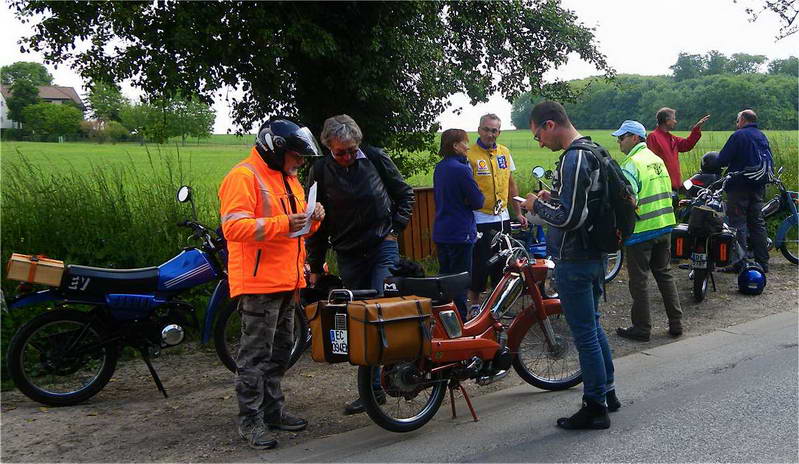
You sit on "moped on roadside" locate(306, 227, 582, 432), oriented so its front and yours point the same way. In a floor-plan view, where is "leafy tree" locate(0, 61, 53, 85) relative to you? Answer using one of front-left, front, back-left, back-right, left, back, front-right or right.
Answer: left

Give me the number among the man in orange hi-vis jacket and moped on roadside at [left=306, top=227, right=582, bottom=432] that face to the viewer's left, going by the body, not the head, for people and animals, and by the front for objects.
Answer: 0

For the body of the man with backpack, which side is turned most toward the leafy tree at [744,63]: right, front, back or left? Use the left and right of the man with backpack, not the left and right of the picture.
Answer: right

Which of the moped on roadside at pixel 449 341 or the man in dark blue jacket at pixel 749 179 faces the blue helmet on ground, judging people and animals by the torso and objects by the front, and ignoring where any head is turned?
the moped on roadside

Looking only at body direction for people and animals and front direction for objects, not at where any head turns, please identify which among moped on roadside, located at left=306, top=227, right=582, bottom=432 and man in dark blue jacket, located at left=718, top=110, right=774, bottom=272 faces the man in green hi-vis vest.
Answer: the moped on roadside

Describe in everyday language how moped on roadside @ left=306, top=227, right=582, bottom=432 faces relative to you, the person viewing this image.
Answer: facing away from the viewer and to the right of the viewer

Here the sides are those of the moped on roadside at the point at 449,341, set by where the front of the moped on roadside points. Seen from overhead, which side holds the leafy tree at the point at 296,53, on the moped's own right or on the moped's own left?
on the moped's own left

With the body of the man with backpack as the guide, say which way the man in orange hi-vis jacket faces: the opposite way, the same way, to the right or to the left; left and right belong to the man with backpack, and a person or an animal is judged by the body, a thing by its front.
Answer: the opposite way

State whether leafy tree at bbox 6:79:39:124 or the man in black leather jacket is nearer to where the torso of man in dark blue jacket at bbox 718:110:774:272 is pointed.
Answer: the leafy tree

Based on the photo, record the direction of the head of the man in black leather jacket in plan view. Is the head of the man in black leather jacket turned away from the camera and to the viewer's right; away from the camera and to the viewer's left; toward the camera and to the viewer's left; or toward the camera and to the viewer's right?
toward the camera and to the viewer's left

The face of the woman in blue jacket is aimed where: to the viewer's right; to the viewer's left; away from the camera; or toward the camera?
to the viewer's right

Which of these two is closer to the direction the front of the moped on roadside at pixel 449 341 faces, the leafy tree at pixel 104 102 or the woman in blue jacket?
the woman in blue jacket

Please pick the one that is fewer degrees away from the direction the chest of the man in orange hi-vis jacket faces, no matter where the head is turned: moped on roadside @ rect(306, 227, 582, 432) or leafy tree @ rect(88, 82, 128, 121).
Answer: the moped on roadside

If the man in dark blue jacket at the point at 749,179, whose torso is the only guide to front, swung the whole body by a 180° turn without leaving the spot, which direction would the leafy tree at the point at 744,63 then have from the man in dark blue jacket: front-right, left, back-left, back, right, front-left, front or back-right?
back-left

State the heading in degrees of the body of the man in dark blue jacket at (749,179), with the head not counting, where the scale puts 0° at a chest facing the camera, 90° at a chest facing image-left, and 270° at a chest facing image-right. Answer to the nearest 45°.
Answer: approximately 135°
